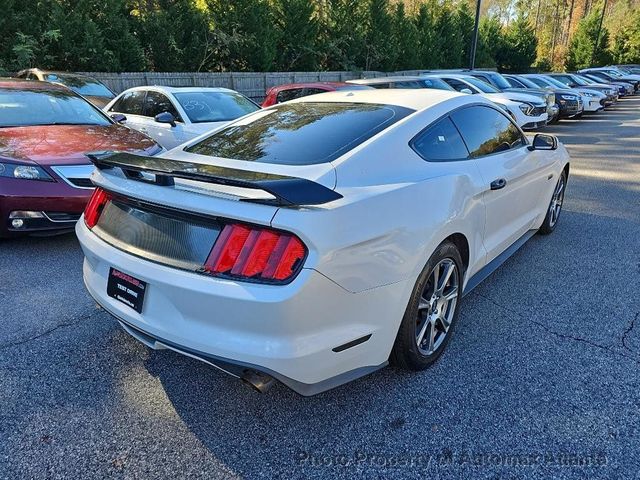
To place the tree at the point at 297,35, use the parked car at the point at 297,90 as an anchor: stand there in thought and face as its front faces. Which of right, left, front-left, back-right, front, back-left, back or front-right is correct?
back-left

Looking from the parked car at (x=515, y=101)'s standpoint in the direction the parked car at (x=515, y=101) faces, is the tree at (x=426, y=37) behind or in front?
behind

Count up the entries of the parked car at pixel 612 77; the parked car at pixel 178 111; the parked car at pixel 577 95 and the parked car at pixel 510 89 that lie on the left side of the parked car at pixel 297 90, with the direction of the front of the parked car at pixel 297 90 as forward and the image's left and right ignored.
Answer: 3

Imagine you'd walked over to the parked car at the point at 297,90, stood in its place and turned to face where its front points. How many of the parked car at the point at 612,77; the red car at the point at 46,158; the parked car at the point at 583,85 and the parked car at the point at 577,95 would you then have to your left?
3

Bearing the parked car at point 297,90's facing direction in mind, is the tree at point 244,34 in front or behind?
behind

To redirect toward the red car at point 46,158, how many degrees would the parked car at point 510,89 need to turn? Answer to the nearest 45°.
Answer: approximately 45° to its right

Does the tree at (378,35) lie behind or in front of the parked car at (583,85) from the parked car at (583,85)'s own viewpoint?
behind
